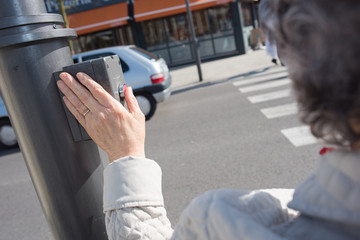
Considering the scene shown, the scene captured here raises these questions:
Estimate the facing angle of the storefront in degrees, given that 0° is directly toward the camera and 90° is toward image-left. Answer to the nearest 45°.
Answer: approximately 0°

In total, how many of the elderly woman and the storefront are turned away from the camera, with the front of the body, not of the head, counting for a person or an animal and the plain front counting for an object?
1

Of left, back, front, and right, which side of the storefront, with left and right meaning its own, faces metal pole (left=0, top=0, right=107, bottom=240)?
front

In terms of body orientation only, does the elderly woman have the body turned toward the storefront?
yes

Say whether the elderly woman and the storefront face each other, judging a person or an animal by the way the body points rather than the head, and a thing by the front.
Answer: yes

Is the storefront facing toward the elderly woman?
yes

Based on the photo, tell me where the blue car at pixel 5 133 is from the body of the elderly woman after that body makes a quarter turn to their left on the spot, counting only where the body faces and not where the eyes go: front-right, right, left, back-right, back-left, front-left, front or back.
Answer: front-right

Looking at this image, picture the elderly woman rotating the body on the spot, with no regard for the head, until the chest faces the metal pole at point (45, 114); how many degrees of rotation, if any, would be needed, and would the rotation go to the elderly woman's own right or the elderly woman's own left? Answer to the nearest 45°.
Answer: approximately 45° to the elderly woman's own left

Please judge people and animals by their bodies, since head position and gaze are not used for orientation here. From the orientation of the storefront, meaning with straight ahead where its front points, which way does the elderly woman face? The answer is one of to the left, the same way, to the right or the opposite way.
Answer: the opposite way

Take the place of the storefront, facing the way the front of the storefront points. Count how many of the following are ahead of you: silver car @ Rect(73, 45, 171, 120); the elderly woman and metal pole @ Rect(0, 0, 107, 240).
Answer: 3

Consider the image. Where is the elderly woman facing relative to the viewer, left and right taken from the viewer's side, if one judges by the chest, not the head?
facing away from the viewer

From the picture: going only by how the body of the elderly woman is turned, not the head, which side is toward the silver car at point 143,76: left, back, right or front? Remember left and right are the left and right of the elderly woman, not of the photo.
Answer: front

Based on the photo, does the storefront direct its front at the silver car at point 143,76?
yes
